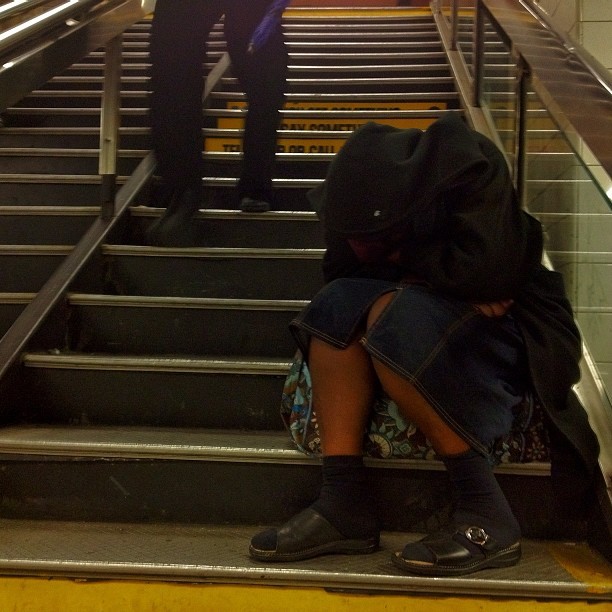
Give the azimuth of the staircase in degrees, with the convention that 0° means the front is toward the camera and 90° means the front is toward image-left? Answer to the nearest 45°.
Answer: approximately 0°

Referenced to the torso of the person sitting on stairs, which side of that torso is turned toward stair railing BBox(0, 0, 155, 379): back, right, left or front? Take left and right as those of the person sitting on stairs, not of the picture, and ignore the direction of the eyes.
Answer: right
